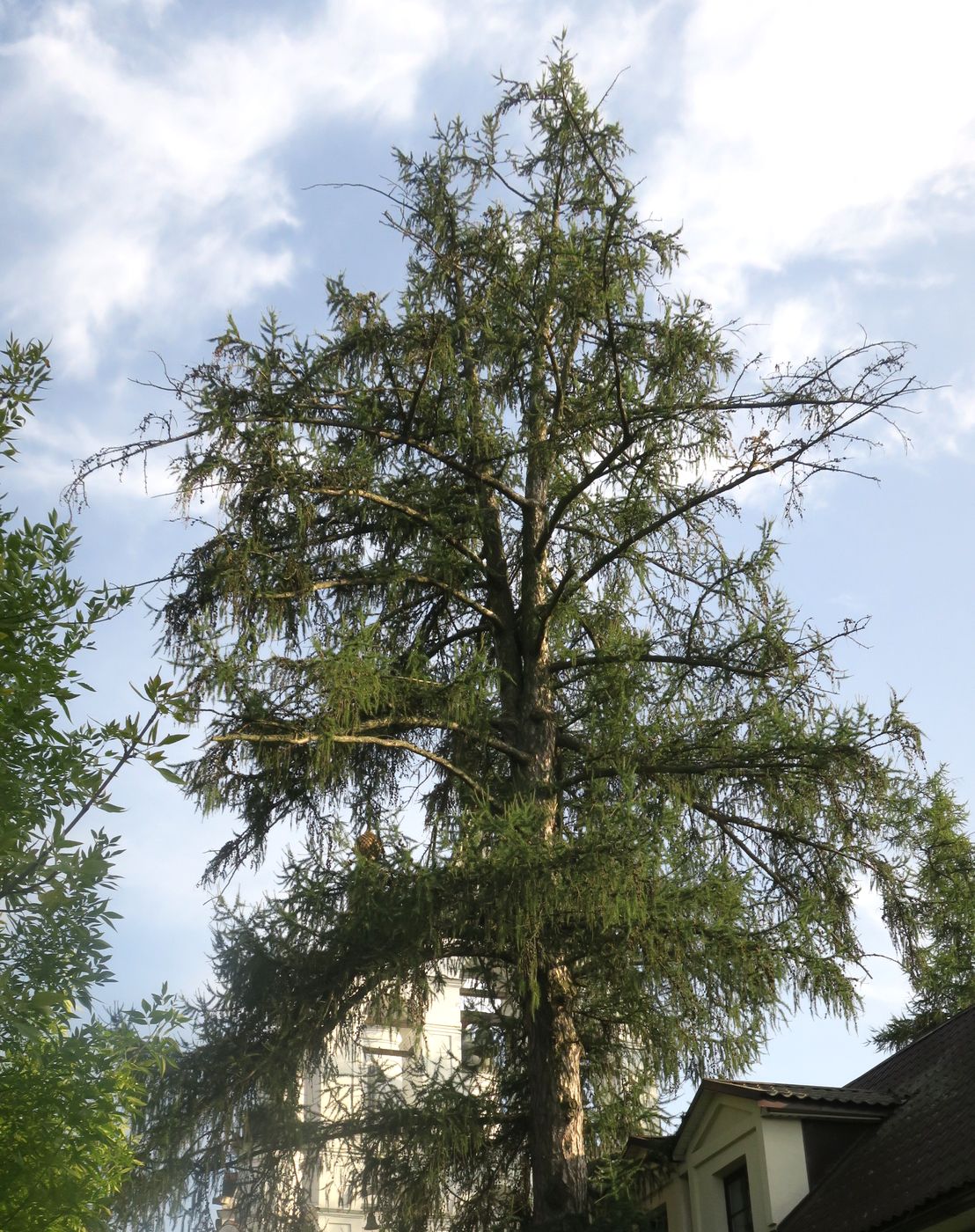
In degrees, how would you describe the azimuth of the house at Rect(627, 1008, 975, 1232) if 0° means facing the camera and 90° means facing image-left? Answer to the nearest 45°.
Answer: approximately 45°

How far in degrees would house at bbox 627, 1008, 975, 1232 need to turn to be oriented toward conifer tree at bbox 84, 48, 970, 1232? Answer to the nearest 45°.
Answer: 0° — it already faces it
